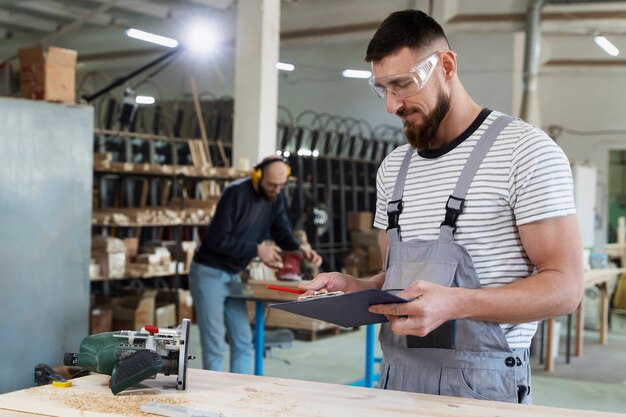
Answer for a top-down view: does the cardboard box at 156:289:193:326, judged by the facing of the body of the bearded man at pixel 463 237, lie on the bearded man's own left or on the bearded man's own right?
on the bearded man's own right

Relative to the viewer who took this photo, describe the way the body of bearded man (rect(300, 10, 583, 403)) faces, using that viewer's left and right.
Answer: facing the viewer and to the left of the viewer

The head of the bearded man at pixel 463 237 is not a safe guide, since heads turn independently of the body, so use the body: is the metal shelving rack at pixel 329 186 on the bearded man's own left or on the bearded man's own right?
on the bearded man's own right

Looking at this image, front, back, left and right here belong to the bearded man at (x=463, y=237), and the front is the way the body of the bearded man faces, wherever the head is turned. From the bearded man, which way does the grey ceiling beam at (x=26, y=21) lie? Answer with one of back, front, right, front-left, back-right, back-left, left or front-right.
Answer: right

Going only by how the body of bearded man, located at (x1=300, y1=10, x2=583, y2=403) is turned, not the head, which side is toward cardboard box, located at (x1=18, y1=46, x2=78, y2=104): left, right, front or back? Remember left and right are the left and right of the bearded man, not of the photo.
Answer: right

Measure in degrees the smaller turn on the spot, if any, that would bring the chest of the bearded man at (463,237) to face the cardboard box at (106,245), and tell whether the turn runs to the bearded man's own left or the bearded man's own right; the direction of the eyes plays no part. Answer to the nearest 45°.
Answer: approximately 90° to the bearded man's own right

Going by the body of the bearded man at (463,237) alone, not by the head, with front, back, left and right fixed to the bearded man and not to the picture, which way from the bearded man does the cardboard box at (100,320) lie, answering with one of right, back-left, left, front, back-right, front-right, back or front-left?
right

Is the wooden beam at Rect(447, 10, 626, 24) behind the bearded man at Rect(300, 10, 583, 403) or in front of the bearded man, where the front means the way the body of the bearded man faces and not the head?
behind

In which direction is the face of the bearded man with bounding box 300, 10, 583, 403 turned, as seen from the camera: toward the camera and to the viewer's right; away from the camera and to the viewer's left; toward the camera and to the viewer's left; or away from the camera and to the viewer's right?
toward the camera and to the viewer's left

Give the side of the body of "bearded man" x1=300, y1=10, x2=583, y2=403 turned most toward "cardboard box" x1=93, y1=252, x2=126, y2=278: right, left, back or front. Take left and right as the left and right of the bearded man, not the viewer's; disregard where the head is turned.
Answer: right
